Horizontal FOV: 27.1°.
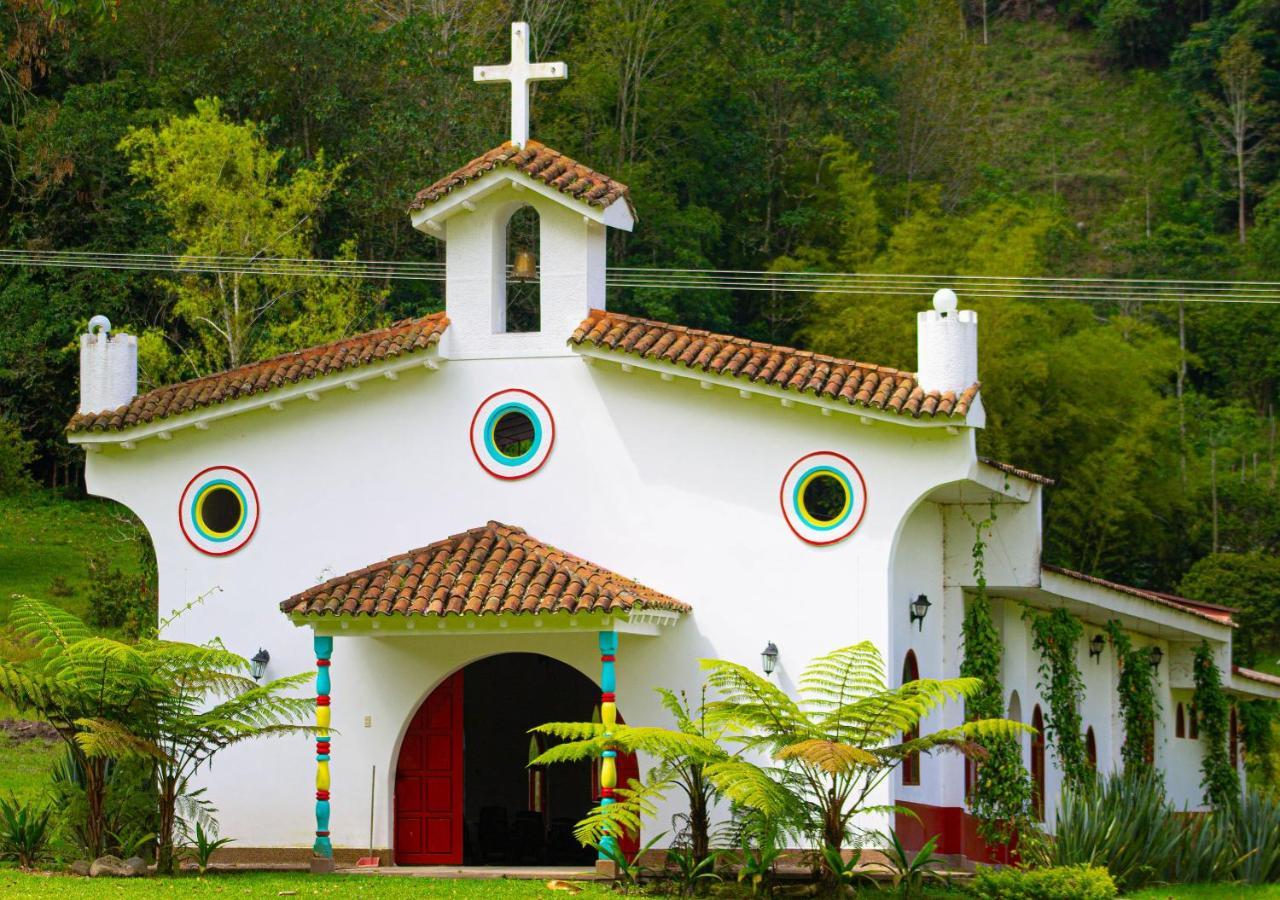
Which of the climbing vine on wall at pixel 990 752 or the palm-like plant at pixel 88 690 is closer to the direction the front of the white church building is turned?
the palm-like plant

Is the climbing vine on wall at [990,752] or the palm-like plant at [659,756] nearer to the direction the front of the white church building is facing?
the palm-like plant

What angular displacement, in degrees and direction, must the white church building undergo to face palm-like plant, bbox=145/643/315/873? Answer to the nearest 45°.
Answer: approximately 45° to its right

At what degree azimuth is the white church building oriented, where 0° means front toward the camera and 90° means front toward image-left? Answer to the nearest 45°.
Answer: approximately 0°

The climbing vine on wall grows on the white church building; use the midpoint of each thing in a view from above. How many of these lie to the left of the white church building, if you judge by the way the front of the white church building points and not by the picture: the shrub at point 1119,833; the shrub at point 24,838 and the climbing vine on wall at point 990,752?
2

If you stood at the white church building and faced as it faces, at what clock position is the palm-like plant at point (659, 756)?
The palm-like plant is roughly at 11 o'clock from the white church building.

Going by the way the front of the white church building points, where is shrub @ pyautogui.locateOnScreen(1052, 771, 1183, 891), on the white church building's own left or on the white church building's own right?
on the white church building's own left

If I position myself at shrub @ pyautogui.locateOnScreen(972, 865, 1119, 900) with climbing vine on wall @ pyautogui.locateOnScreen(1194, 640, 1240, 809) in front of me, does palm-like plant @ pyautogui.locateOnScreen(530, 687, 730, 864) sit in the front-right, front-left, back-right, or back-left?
back-left

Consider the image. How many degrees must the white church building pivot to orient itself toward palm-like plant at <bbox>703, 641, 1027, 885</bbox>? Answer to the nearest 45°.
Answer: approximately 45° to its left

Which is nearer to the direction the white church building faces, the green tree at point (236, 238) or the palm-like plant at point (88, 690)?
the palm-like plant
